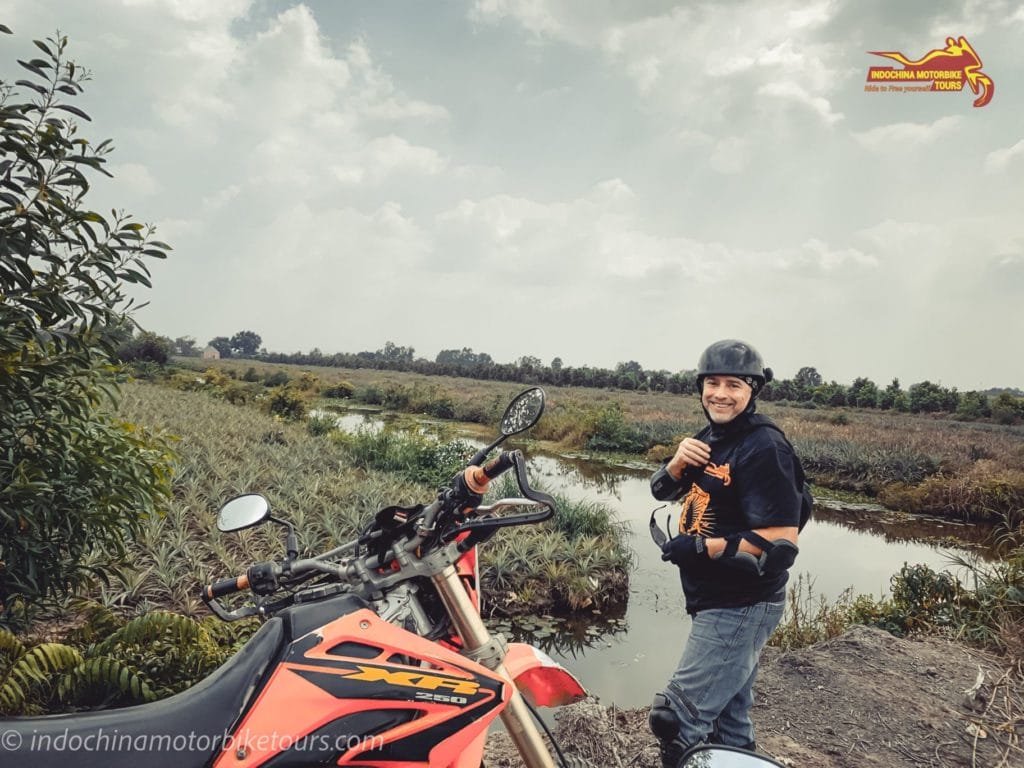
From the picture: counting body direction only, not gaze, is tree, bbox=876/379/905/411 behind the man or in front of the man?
behind

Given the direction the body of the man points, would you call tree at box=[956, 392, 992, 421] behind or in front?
behind

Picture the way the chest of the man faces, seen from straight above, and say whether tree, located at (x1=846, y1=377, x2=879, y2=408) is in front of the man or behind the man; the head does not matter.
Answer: behind

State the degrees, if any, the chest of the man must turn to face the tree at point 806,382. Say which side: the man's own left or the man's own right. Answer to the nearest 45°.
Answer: approximately 135° to the man's own right

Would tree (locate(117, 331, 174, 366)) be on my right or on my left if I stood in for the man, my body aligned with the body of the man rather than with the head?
on my right

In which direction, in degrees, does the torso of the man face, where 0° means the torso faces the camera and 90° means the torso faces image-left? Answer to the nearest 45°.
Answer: approximately 45°

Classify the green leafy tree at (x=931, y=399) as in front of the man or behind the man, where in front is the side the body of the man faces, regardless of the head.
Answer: behind

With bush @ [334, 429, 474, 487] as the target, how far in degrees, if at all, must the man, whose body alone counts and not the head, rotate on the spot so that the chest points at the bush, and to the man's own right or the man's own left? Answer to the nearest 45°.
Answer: approximately 90° to the man's own right

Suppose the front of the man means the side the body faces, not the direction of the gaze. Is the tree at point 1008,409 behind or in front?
behind
